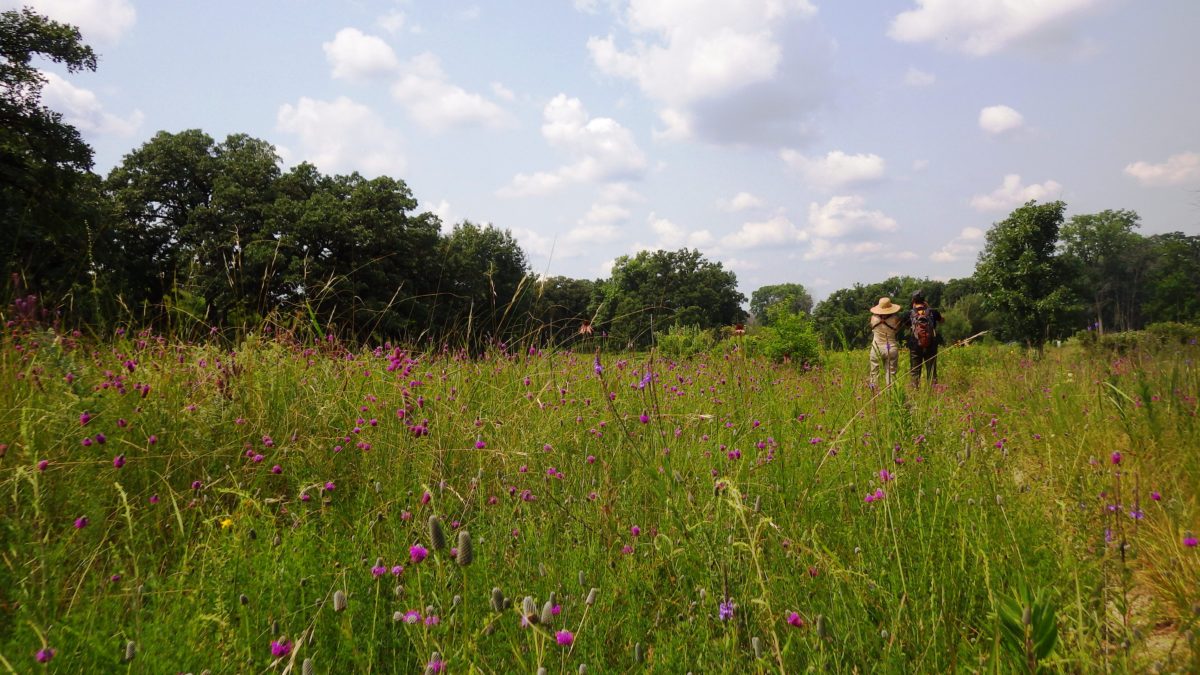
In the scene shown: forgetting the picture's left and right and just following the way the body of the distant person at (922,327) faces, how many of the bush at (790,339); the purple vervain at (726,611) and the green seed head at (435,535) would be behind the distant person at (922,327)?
2

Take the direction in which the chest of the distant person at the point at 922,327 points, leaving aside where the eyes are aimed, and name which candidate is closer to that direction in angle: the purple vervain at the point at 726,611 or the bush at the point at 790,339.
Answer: the bush

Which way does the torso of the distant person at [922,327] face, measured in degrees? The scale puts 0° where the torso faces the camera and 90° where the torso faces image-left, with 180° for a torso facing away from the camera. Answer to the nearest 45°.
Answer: approximately 180°

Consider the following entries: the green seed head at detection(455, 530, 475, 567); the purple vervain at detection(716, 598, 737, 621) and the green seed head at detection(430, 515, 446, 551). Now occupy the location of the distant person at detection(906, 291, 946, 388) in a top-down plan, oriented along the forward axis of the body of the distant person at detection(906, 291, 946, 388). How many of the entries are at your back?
3

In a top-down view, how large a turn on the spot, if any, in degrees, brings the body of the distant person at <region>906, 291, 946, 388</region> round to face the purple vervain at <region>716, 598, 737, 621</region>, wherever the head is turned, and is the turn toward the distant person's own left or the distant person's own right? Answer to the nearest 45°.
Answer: approximately 180°

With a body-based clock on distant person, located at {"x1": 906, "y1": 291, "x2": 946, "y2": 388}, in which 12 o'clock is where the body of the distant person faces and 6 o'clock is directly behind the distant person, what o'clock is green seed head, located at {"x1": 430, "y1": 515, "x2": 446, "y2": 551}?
The green seed head is roughly at 6 o'clock from the distant person.

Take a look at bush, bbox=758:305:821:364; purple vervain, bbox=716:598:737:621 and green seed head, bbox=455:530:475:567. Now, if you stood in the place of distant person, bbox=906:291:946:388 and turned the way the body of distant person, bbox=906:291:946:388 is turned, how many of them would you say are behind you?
2

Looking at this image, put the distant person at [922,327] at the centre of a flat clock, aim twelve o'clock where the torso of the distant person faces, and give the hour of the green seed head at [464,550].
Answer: The green seed head is roughly at 6 o'clock from the distant person.

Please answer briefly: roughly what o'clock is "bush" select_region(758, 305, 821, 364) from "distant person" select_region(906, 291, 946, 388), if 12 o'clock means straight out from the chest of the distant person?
The bush is roughly at 11 o'clock from the distant person.
